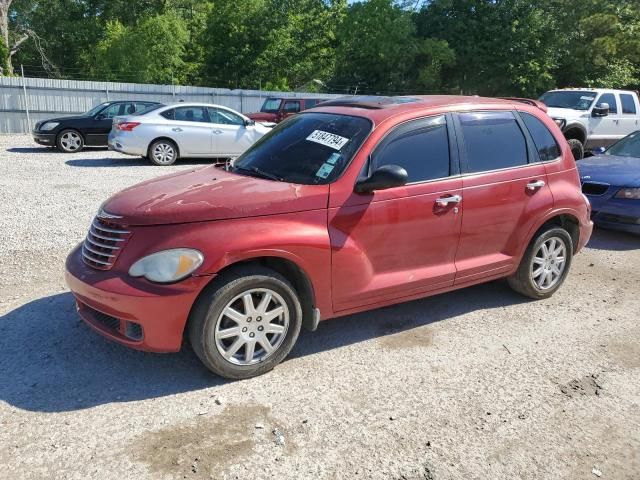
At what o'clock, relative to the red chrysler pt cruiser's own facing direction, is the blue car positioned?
The blue car is roughly at 6 o'clock from the red chrysler pt cruiser.

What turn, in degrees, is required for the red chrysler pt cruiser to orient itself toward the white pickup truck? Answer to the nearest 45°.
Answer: approximately 180°

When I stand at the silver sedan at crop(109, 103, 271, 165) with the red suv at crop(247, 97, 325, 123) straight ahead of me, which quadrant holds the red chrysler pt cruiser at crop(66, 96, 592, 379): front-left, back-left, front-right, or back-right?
back-right

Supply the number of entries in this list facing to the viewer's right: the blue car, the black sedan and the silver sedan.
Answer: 1

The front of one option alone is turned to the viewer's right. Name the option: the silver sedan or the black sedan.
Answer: the silver sedan

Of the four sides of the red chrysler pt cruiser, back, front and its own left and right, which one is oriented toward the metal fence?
right

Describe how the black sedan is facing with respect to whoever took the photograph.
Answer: facing to the left of the viewer

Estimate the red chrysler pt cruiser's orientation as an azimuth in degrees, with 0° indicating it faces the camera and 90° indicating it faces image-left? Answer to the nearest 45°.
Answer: approximately 45°

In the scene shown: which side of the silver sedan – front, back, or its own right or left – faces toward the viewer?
right

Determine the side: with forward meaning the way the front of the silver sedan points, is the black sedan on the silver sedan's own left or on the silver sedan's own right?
on the silver sedan's own left

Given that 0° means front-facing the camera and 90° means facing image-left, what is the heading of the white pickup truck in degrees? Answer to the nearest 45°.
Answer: approximately 45°

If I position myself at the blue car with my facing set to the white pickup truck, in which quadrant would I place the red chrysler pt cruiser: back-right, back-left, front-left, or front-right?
back-left
